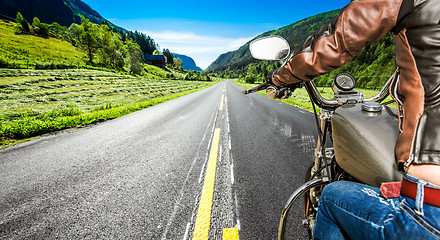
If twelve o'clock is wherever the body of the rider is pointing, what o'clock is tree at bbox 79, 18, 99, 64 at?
The tree is roughly at 11 o'clock from the rider.

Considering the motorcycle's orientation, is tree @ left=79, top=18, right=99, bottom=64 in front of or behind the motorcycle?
in front

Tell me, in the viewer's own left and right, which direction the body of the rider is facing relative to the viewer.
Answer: facing away from the viewer and to the left of the viewer

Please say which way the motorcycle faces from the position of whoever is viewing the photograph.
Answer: facing away from the viewer and to the left of the viewer
